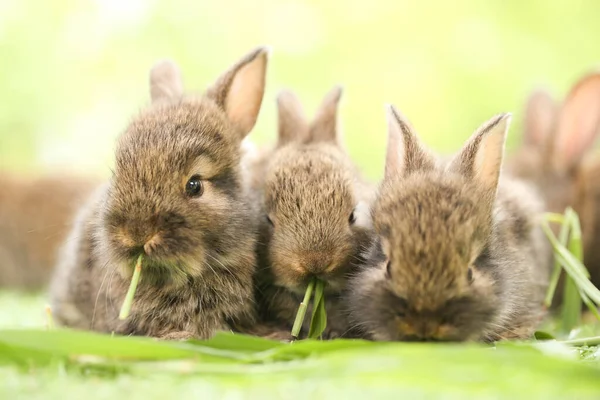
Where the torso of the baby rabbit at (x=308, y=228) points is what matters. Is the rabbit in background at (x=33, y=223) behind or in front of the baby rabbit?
behind

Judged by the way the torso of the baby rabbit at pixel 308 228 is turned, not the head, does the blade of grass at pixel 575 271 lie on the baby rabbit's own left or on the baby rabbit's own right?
on the baby rabbit's own left

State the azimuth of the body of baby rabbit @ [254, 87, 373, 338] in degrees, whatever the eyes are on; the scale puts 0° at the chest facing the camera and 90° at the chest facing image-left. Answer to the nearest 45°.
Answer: approximately 0°

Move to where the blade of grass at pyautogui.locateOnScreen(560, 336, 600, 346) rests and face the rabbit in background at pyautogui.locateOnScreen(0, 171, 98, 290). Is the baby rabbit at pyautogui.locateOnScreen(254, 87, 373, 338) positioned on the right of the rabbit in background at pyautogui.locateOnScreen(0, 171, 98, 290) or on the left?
left

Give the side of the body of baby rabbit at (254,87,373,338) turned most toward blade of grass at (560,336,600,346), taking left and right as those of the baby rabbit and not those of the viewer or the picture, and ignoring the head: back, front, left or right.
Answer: left

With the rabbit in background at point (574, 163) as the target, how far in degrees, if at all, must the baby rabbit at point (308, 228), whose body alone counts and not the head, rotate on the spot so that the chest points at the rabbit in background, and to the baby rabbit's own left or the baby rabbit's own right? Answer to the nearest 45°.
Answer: approximately 135° to the baby rabbit's own left
